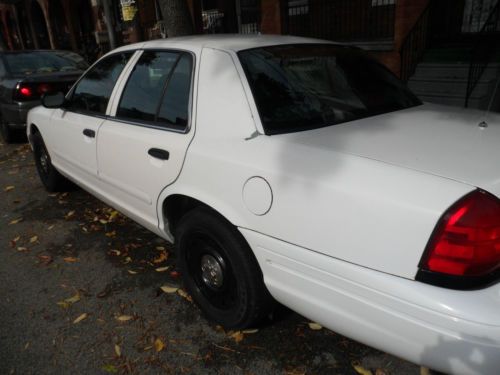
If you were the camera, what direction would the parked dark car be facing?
facing away from the viewer and to the left of the viewer

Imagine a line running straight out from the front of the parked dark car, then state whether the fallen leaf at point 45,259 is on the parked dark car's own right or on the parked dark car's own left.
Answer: on the parked dark car's own left

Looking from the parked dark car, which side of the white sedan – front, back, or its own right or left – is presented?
front

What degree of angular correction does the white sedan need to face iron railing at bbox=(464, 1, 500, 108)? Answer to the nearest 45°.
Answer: approximately 90° to its right

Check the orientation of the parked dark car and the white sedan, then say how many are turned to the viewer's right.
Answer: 0

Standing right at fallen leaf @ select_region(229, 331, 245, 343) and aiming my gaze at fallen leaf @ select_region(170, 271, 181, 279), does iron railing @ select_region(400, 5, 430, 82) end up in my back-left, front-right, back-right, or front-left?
front-right

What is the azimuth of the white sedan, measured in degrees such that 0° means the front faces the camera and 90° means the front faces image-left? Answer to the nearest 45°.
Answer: approximately 135°

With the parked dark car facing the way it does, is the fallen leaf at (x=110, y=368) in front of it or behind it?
behind
